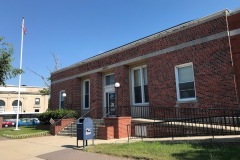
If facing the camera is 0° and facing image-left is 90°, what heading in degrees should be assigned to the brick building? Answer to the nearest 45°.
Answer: approximately 45°

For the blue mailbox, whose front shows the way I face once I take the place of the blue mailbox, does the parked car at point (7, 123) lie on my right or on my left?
on my right

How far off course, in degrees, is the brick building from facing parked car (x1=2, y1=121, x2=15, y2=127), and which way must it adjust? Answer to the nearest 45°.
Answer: approximately 90° to its right
